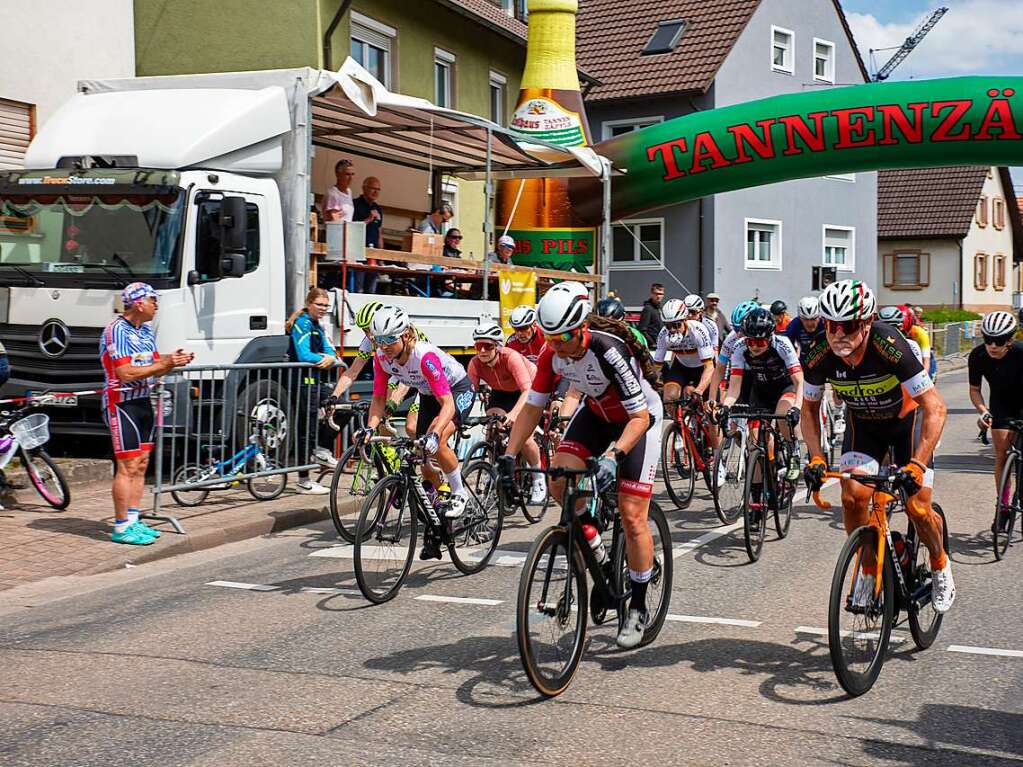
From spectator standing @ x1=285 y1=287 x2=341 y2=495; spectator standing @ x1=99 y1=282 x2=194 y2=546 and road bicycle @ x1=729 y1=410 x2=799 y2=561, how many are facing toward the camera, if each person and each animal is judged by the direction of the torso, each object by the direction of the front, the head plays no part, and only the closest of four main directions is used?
1

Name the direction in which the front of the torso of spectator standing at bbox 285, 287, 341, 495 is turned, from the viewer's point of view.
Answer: to the viewer's right

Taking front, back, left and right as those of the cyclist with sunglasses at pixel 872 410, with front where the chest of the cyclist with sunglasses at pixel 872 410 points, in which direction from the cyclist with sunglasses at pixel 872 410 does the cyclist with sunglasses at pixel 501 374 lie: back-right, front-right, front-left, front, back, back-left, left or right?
right

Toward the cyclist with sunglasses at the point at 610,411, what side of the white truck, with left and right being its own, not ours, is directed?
left

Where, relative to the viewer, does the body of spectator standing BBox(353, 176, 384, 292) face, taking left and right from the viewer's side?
facing the viewer and to the right of the viewer

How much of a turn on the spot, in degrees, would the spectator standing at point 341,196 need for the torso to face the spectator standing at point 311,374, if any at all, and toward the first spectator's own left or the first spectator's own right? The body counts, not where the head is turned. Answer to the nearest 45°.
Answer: approximately 45° to the first spectator's own right

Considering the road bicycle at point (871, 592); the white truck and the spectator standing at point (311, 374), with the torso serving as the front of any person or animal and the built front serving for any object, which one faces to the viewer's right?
the spectator standing

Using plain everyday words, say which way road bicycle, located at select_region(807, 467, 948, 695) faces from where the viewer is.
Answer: facing the viewer and to the left of the viewer

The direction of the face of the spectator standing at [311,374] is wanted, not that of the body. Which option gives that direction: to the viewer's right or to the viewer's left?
to the viewer's right

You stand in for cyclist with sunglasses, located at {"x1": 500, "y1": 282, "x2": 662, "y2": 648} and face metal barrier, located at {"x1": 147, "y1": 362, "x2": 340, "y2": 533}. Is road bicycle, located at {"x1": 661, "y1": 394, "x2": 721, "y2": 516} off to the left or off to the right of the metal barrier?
right

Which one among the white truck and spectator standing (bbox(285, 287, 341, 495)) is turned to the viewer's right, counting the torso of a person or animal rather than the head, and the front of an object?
the spectator standing

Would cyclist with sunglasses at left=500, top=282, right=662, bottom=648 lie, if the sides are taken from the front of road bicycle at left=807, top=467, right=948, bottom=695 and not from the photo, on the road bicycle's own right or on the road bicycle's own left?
on the road bicycle's own right
